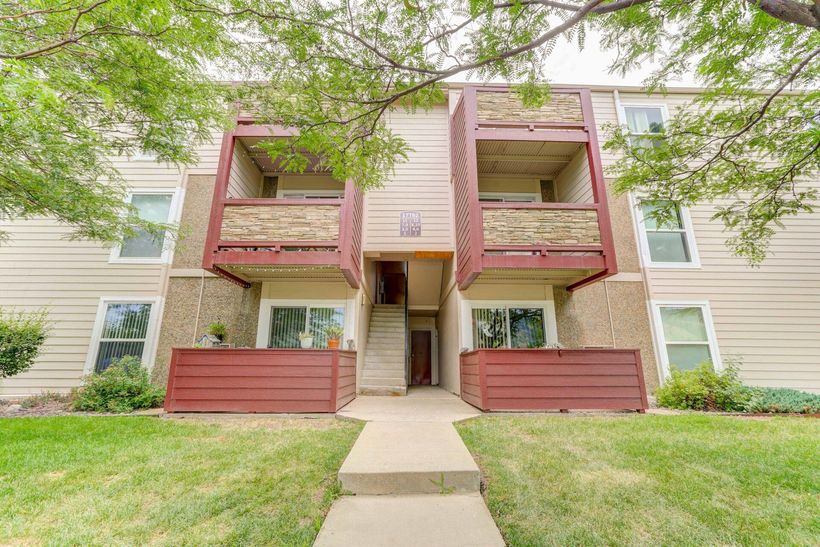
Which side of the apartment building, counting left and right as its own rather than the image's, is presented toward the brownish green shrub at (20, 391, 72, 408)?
right

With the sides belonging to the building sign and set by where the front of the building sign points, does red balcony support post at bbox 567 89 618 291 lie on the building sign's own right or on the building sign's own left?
on the building sign's own left

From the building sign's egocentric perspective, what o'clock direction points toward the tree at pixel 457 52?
The tree is roughly at 12 o'clock from the building sign.

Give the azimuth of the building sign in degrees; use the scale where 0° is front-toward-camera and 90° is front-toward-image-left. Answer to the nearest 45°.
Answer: approximately 0°

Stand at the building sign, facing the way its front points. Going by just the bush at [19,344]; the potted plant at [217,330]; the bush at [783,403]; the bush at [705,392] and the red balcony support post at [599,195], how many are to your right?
2

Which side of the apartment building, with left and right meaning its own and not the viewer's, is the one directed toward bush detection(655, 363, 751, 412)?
left

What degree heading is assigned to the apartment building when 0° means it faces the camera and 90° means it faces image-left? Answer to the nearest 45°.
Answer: approximately 0°

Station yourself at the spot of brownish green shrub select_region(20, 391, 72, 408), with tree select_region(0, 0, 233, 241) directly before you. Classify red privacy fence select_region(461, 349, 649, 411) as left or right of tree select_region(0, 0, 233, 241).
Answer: left

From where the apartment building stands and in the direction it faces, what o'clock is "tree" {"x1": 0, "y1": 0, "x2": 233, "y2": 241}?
The tree is roughly at 2 o'clock from the apartment building.
